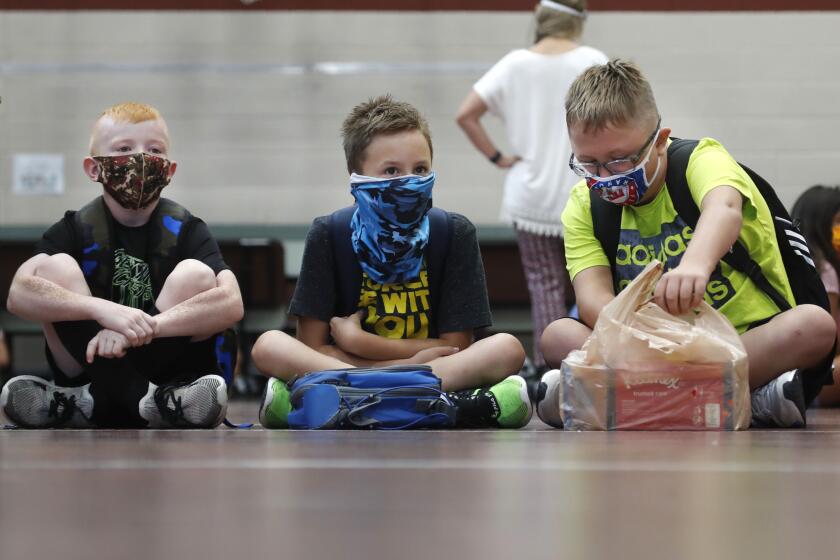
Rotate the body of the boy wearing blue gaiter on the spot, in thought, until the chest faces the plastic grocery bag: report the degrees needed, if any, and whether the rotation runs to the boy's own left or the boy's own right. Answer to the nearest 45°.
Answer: approximately 45° to the boy's own left

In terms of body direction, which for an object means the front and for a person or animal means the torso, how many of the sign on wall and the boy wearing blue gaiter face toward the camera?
2

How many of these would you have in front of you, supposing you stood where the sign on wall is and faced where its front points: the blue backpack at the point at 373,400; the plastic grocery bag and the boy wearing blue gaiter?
3

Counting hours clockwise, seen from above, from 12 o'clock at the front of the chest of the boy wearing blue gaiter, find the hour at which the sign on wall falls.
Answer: The sign on wall is roughly at 5 o'clock from the boy wearing blue gaiter.

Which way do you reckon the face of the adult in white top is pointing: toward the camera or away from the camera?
away from the camera

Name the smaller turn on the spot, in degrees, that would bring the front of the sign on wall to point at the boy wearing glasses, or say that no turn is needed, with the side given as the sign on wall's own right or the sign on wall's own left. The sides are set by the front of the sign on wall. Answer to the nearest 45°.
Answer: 0° — it already faces them

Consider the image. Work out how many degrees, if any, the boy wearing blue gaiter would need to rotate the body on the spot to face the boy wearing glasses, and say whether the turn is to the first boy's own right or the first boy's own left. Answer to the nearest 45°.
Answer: approximately 90° to the first boy's own left

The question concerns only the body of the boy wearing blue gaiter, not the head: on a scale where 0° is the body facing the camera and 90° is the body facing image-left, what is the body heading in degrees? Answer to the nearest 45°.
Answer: approximately 0°
